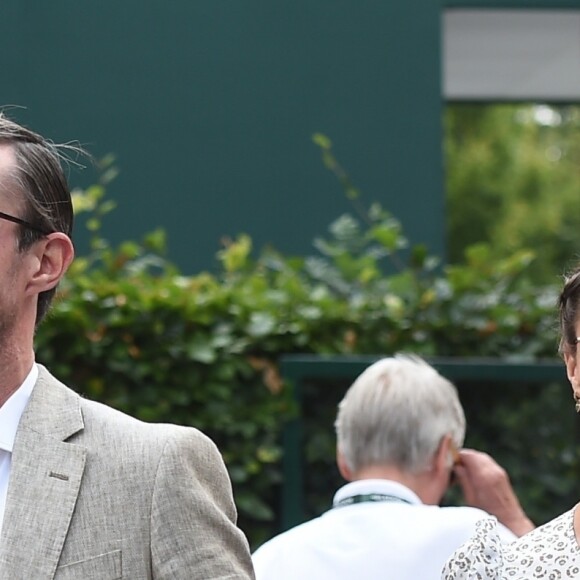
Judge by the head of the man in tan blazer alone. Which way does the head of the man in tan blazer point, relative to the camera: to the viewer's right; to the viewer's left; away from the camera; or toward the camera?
to the viewer's left

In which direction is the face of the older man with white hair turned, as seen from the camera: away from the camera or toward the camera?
away from the camera
